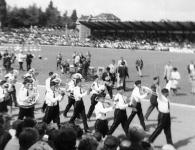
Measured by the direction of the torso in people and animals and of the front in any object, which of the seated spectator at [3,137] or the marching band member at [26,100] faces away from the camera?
the seated spectator

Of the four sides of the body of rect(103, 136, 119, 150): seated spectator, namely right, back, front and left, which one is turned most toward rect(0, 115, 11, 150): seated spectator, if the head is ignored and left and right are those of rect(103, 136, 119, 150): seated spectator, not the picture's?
left

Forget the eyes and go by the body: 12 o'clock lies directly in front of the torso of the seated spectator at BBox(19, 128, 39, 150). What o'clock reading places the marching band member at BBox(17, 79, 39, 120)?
The marching band member is roughly at 12 o'clock from the seated spectator.

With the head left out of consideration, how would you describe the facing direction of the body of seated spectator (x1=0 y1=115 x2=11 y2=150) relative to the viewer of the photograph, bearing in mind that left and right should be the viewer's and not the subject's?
facing away from the viewer

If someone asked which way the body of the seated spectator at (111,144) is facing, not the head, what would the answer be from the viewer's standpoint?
away from the camera

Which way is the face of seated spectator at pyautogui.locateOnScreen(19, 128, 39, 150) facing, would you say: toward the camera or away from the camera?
away from the camera

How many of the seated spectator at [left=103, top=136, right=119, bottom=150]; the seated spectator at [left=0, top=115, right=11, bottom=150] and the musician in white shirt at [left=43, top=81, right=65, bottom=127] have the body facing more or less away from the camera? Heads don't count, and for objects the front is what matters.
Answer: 2

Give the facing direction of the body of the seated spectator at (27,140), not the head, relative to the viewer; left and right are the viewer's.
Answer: facing away from the viewer

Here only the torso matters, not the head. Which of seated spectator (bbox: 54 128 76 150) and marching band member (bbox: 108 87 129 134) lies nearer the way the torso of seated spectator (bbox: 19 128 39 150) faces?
the marching band member

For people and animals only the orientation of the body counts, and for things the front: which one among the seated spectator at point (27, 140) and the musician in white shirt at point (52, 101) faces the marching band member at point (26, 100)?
the seated spectator

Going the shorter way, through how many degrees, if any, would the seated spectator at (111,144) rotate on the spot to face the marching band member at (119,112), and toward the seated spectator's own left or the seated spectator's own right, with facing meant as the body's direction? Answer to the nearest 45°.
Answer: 0° — they already face them
